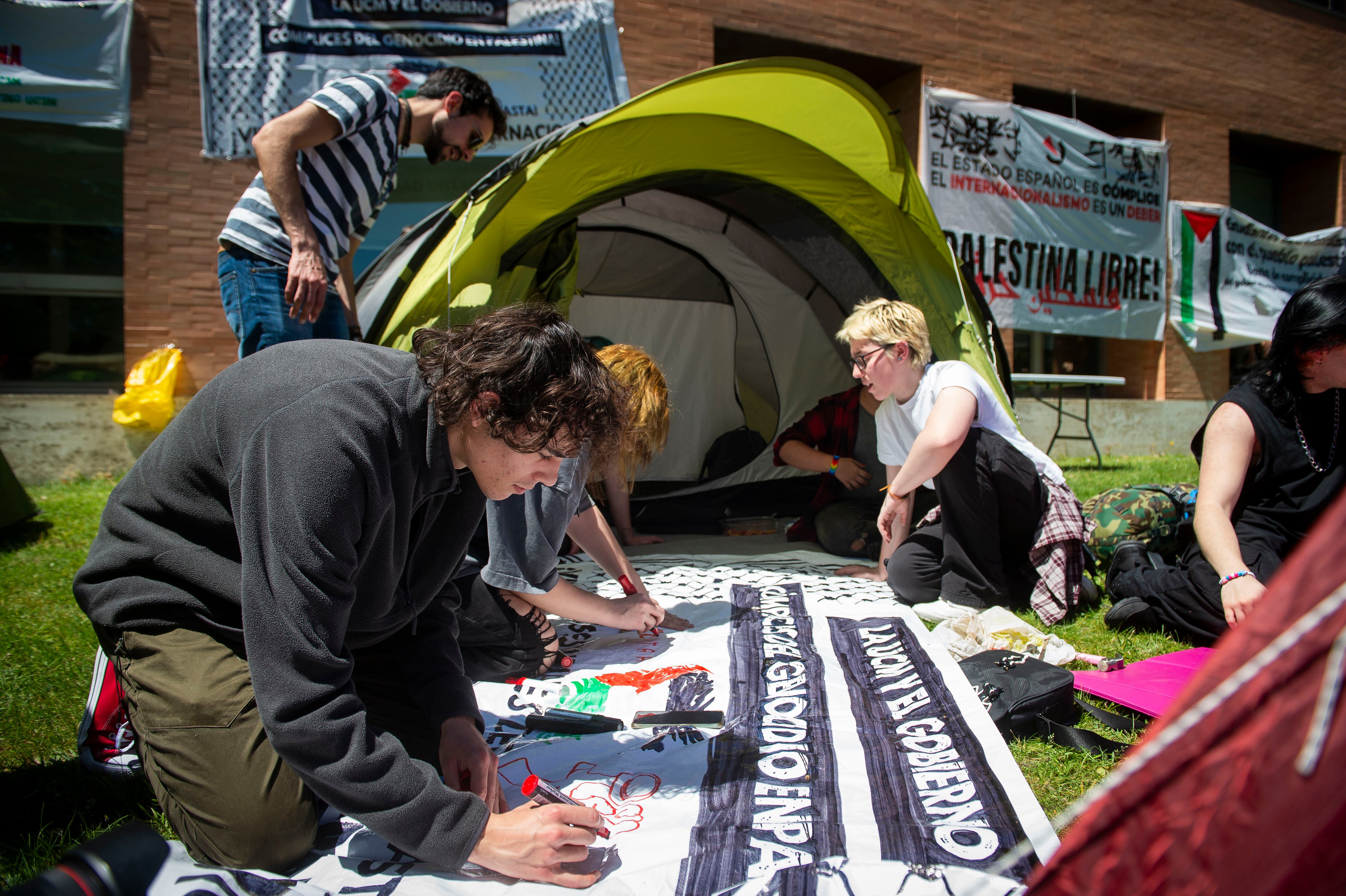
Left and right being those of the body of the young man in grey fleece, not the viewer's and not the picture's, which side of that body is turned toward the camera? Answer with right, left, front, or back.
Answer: right

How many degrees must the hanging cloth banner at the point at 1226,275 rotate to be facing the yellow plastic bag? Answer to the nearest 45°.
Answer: approximately 45° to its right

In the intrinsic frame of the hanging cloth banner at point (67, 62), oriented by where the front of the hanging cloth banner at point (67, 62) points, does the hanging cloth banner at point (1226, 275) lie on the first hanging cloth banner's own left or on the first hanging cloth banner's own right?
on the first hanging cloth banner's own left

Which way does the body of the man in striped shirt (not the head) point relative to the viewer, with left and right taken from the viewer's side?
facing to the right of the viewer

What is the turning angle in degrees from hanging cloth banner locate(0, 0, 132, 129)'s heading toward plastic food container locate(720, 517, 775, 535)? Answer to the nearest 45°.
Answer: approximately 45° to its left

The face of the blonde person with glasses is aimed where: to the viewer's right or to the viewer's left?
to the viewer's left

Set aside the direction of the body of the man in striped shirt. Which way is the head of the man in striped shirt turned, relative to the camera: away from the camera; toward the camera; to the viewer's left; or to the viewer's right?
to the viewer's right

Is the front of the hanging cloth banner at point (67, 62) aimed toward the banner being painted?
yes

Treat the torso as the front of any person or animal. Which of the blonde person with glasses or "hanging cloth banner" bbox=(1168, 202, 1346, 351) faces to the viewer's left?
the blonde person with glasses
